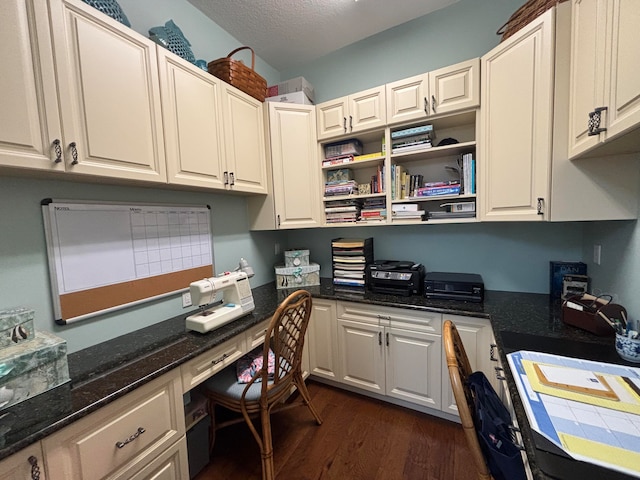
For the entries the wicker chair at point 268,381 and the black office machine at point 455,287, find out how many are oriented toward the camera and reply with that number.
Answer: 1

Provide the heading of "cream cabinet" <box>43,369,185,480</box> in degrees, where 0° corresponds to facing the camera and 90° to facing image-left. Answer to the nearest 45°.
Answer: approximately 315°

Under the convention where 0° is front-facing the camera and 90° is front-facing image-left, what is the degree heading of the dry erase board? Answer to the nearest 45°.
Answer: approximately 315°

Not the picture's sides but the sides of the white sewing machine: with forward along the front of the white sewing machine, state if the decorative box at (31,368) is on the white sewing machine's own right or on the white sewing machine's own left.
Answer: on the white sewing machine's own right

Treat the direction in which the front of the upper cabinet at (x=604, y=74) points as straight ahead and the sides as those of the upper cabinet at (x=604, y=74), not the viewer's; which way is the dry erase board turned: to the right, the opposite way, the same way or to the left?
the opposite way

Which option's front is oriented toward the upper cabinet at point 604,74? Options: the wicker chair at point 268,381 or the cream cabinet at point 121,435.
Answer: the cream cabinet

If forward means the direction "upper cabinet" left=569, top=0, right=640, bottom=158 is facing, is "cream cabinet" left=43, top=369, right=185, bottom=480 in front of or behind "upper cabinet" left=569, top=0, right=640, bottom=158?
in front

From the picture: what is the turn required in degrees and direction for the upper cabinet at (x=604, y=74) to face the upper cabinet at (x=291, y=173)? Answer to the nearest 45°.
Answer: approximately 45° to its right
